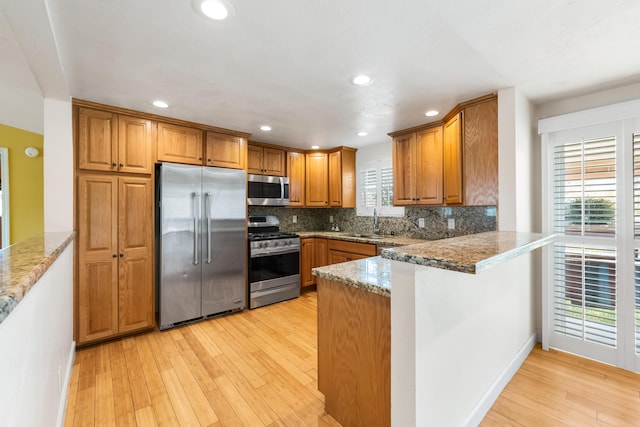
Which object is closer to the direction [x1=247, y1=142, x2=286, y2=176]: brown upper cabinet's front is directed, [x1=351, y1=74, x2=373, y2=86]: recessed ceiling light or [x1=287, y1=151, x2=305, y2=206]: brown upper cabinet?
the recessed ceiling light

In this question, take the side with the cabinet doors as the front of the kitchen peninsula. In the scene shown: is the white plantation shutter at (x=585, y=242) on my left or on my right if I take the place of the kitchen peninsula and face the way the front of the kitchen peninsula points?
on my right

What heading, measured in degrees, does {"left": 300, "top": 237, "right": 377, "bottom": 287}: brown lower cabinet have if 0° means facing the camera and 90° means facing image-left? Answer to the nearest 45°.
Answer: approximately 45°
